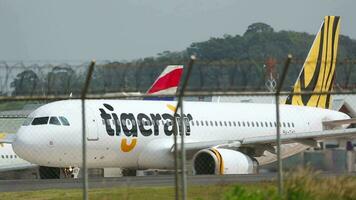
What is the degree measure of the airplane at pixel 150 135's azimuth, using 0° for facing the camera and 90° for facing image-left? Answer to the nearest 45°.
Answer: approximately 45°
